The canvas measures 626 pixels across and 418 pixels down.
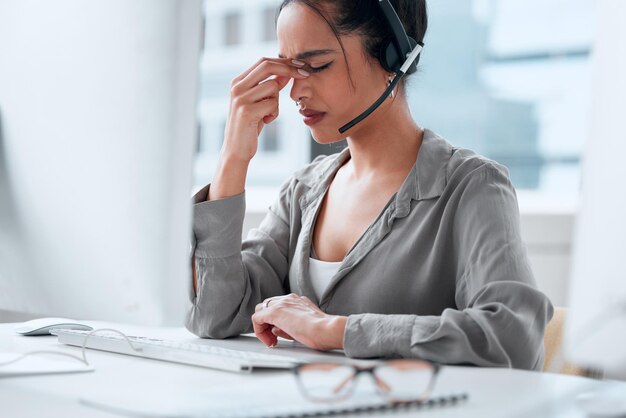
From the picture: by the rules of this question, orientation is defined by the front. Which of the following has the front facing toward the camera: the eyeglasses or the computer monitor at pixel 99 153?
the eyeglasses

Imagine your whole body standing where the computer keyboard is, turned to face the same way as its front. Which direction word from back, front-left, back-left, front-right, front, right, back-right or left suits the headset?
front

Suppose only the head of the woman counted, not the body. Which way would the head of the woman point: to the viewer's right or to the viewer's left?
to the viewer's left

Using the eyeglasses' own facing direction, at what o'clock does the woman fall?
The woman is roughly at 6 o'clock from the eyeglasses.

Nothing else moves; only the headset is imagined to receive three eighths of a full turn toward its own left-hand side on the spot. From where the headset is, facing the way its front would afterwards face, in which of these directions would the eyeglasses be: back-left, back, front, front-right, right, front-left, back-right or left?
right

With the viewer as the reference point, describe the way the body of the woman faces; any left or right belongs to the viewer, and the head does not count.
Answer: facing the viewer and to the left of the viewer

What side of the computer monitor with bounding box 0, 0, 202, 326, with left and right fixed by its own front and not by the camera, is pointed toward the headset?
front

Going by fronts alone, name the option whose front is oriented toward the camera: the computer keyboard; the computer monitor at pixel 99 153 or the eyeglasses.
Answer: the eyeglasses

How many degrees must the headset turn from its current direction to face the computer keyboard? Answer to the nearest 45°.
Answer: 0° — it already faces it

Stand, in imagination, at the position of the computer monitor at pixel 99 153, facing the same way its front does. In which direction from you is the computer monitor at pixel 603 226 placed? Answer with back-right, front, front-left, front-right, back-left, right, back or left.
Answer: right

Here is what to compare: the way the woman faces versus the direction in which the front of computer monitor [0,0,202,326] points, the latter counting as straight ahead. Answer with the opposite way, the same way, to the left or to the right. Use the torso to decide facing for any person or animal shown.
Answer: the opposite way

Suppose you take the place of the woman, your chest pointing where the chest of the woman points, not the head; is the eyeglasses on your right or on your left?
on your left

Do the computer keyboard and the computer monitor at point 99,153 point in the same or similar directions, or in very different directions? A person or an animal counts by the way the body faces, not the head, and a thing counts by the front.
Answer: same or similar directions

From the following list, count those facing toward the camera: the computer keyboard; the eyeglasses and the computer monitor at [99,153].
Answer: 1

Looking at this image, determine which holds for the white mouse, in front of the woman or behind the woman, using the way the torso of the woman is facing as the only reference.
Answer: in front

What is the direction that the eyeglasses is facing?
toward the camera

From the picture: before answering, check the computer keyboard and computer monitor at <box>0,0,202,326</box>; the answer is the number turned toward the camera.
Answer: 0

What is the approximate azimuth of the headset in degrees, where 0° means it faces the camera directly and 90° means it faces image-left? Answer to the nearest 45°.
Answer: approximately 45°

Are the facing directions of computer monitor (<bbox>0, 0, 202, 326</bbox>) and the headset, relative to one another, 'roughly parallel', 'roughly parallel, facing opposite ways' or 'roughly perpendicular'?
roughly parallel, facing opposite ways

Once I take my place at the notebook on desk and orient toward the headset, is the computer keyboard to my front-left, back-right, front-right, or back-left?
front-left
